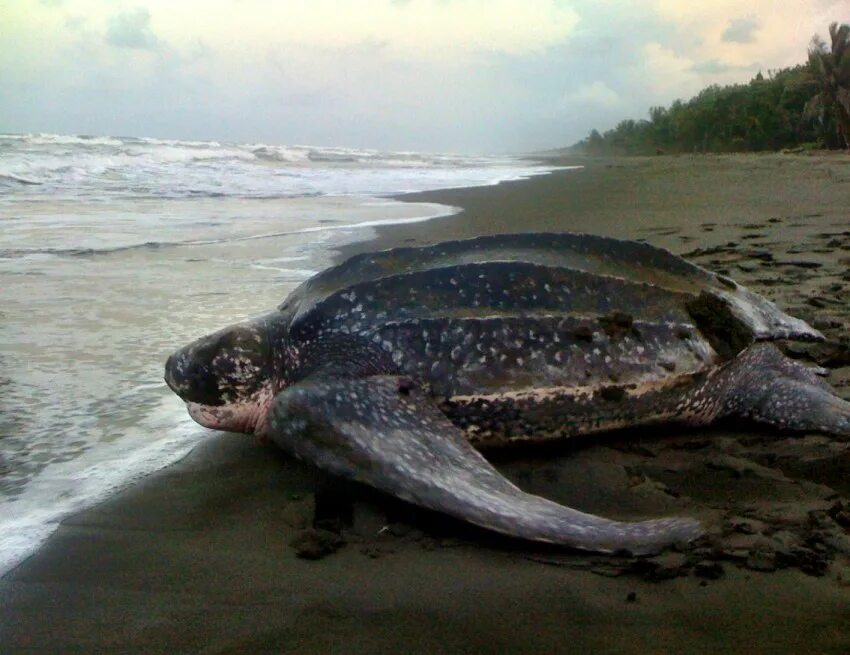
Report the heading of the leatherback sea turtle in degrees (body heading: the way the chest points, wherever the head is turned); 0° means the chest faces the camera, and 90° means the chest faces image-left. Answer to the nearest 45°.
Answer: approximately 90°
